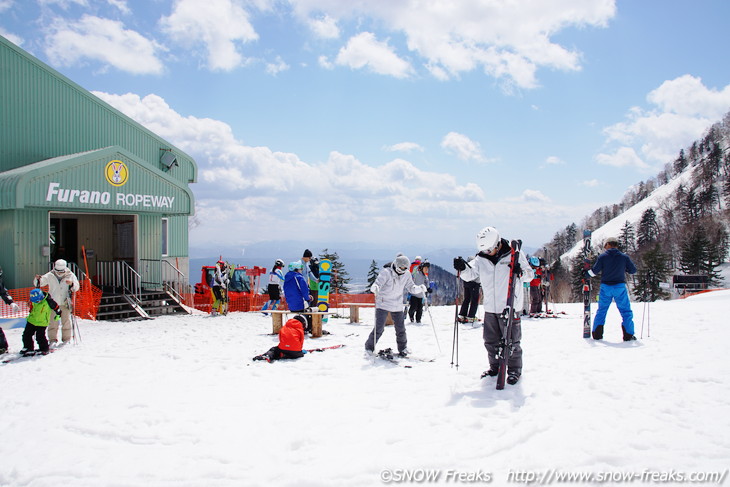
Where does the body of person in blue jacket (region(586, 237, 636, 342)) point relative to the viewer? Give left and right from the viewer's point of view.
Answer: facing away from the viewer

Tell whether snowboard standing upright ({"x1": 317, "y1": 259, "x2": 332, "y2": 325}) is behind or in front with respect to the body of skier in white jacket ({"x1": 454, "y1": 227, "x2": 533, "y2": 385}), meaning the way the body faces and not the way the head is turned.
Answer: behind

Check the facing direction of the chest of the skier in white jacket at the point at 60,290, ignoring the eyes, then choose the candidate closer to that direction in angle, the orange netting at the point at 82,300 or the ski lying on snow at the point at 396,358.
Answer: the ski lying on snow

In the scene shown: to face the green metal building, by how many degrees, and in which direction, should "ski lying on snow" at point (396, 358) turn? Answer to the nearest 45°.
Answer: approximately 135° to its left

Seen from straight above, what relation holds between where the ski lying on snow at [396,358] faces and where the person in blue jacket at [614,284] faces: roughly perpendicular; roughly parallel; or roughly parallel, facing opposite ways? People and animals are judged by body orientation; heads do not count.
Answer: roughly perpendicular

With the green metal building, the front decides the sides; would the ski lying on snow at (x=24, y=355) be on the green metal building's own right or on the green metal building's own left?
on the green metal building's own right

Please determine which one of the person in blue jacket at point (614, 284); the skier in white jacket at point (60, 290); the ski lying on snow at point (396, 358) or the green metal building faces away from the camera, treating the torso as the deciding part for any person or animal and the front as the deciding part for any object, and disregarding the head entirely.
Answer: the person in blue jacket

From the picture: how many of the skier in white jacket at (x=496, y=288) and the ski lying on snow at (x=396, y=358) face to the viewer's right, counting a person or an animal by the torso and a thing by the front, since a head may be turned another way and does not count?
1

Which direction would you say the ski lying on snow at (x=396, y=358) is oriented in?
to the viewer's right

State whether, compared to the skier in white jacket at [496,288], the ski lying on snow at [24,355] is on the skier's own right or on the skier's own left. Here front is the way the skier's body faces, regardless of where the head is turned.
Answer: on the skier's own right

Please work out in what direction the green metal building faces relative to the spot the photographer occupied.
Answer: facing the viewer and to the right of the viewer
